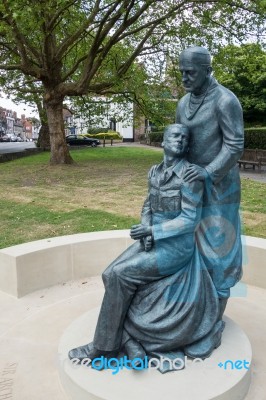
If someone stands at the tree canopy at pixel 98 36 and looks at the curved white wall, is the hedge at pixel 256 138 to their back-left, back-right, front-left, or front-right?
back-left

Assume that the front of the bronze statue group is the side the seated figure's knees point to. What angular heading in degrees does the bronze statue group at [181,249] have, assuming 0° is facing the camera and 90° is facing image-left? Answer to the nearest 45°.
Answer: approximately 45°

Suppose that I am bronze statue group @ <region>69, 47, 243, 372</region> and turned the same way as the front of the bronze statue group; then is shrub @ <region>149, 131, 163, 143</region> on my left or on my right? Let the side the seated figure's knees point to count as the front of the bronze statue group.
on my right
